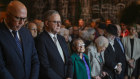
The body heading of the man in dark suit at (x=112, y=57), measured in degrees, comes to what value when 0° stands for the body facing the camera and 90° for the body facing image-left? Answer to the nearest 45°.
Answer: approximately 315°

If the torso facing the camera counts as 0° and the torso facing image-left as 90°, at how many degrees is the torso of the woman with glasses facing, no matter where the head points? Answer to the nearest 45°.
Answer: approximately 315°

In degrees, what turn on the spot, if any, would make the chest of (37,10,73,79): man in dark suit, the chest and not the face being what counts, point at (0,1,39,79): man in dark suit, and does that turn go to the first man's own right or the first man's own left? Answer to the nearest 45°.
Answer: approximately 90° to the first man's own right

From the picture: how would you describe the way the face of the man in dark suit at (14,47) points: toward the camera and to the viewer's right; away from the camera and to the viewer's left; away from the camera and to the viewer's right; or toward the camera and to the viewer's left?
toward the camera and to the viewer's right

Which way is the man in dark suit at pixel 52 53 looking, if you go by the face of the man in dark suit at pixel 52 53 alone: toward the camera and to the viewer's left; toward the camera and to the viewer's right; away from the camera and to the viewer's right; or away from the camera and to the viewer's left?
toward the camera and to the viewer's right

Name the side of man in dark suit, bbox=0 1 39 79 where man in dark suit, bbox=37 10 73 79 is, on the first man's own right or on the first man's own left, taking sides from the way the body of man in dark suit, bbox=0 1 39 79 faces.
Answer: on the first man's own left

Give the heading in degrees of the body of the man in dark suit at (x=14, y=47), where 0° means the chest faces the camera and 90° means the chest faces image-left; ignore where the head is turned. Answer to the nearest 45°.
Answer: approximately 315°

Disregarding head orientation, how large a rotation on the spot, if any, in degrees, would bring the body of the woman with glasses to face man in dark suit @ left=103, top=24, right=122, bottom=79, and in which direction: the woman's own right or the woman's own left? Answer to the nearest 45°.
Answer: approximately 90° to the woman's own left

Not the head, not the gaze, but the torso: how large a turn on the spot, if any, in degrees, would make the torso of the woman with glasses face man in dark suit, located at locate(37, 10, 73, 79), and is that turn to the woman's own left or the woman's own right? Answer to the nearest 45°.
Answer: approximately 90° to the woman's own right
